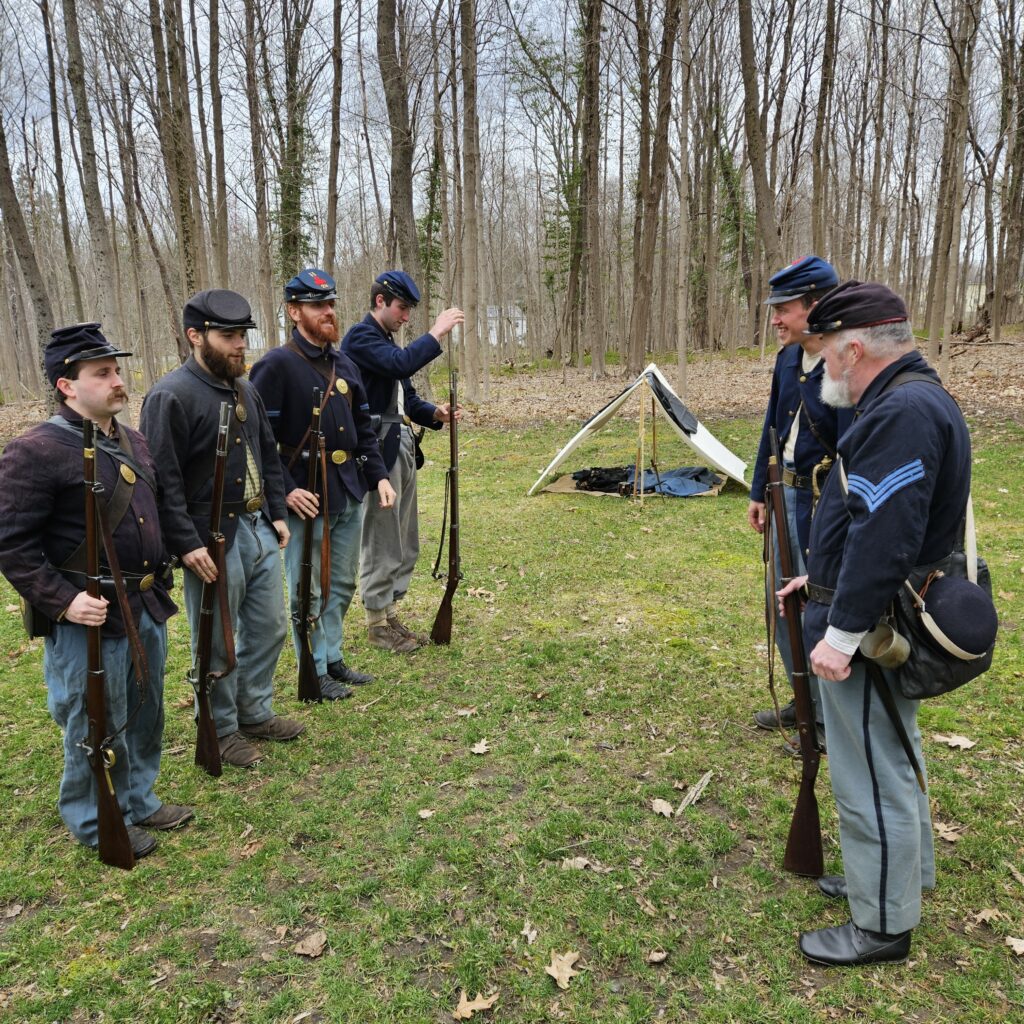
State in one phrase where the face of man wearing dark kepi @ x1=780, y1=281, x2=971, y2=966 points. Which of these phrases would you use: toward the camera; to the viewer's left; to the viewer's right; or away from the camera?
to the viewer's left

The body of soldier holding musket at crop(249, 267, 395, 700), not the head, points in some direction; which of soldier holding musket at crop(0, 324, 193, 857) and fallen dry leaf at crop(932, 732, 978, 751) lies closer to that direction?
the fallen dry leaf

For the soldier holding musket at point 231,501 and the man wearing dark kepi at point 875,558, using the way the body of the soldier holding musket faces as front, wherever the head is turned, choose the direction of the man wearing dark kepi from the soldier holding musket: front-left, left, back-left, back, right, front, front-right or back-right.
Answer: front

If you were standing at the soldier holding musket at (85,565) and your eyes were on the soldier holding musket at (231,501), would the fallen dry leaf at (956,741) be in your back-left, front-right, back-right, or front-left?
front-right

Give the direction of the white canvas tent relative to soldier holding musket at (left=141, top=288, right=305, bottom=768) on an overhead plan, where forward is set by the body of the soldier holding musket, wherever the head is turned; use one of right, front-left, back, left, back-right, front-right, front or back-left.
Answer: left

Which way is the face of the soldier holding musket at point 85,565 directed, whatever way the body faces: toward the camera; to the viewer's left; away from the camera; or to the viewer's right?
to the viewer's right

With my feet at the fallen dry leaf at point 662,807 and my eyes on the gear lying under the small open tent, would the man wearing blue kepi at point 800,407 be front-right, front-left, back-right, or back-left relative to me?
front-right

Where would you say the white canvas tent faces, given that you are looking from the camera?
facing the viewer

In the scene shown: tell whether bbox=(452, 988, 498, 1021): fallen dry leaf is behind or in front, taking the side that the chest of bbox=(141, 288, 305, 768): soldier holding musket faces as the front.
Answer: in front

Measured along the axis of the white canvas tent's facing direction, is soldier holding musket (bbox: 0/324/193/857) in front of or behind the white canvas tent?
in front

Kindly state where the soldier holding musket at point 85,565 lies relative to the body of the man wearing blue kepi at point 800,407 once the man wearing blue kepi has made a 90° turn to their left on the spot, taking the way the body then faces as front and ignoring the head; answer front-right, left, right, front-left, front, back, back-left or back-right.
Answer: right

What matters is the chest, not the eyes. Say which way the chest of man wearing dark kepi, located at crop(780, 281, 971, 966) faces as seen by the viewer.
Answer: to the viewer's left

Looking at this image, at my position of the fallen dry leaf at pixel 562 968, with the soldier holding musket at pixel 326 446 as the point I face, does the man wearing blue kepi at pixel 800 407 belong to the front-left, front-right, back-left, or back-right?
front-right

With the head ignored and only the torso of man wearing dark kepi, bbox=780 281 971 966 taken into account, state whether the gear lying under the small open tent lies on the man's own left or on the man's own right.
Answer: on the man's own right
